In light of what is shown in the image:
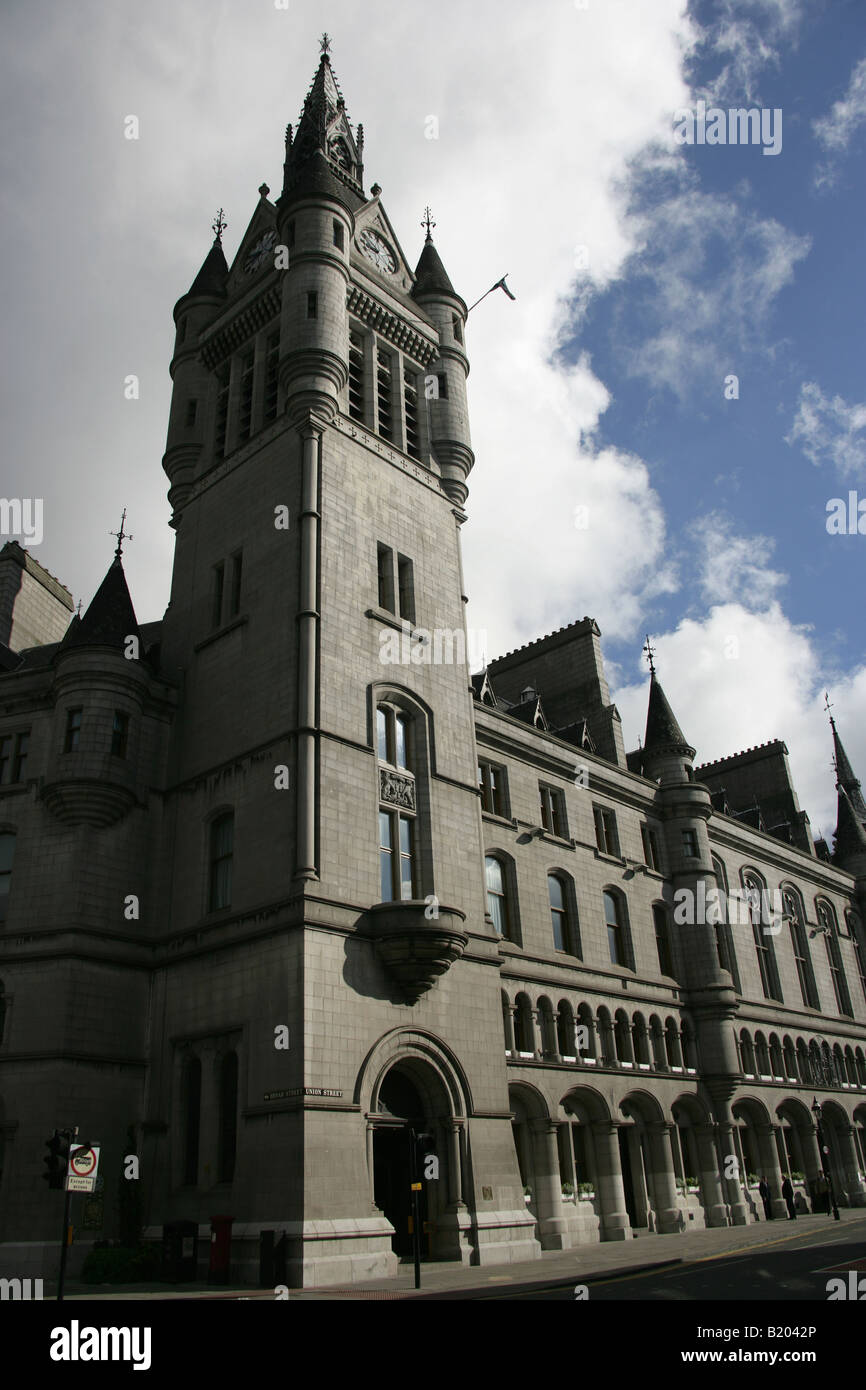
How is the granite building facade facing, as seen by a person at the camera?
facing the viewer and to the right of the viewer

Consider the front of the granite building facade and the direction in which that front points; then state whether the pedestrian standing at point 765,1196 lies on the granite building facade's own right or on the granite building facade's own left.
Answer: on the granite building facade's own left

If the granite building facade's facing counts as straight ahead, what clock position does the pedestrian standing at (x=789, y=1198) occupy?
The pedestrian standing is roughly at 9 o'clock from the granite building facade.

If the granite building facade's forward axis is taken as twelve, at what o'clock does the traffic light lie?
The traffic light is roughly at 2 o'clock from the granite building facade.
